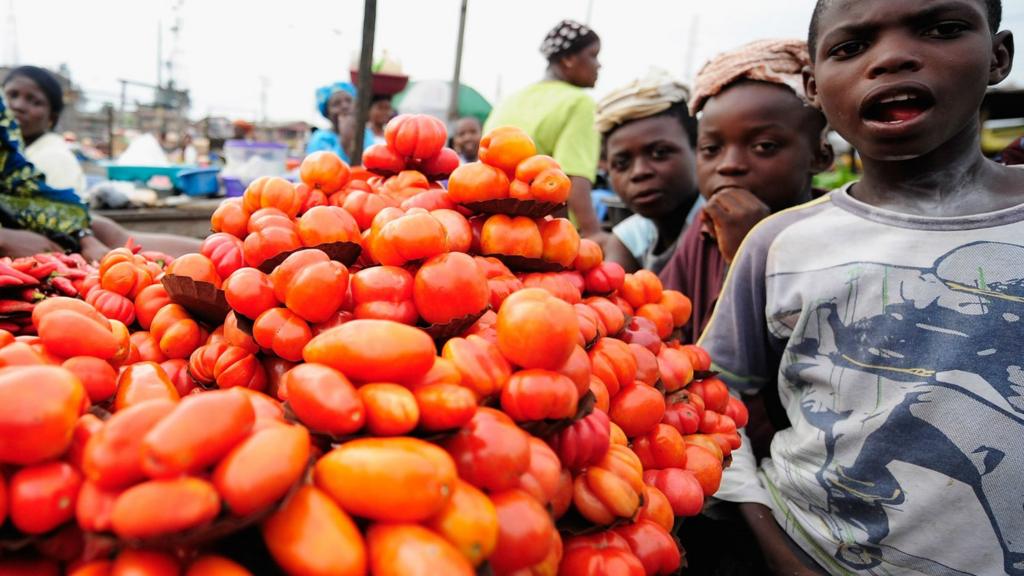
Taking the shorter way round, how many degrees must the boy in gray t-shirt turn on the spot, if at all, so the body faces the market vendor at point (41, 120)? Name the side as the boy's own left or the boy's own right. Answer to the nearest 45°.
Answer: approximately 90° to the boy's own right

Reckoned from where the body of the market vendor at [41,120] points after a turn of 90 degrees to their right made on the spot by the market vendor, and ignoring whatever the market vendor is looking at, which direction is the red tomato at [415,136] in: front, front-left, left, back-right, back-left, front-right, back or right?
back-left

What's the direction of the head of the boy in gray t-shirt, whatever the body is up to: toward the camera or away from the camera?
toward the camera

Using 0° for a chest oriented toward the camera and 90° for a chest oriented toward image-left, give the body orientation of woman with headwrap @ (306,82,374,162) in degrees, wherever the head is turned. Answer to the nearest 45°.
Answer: approximately 315°

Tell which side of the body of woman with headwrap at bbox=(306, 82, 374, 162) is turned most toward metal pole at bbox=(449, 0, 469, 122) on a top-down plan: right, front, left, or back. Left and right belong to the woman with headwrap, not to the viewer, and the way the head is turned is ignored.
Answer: left

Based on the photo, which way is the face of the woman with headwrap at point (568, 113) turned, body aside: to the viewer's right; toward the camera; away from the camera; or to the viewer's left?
to the viewer's right

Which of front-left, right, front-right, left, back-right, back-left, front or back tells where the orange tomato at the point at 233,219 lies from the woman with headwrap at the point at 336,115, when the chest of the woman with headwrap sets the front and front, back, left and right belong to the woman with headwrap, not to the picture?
front-right

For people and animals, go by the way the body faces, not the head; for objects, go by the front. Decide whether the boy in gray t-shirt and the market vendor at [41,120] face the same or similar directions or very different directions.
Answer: same or similar directions

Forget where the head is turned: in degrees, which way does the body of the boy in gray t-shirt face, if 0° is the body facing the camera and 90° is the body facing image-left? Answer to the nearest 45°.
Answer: approximately 0°

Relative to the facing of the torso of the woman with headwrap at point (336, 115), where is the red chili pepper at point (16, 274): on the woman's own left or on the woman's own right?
on the woman's own right

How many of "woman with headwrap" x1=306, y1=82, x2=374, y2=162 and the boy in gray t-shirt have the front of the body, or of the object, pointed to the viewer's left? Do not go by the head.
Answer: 0
